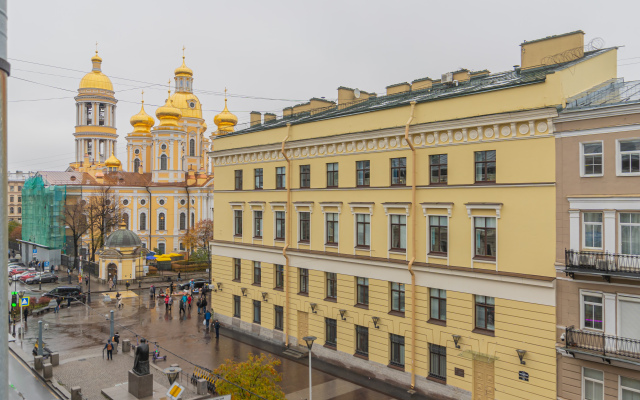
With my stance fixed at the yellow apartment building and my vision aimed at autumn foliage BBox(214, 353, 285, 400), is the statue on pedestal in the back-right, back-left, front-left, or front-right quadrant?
front-right

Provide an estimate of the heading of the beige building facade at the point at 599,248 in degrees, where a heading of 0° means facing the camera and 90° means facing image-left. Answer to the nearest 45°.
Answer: approximately 45°

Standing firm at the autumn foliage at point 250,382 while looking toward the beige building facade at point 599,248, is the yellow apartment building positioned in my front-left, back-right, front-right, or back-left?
front-left

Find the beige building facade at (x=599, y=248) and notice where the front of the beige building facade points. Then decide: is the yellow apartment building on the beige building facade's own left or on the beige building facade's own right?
on the beige building facade's own right

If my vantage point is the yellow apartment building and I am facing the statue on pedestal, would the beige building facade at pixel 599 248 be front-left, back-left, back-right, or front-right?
back-left

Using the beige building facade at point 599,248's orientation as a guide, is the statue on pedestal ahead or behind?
ahead

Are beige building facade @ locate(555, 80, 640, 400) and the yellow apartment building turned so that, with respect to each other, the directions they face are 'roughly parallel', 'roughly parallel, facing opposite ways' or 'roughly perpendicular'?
roughly parallel

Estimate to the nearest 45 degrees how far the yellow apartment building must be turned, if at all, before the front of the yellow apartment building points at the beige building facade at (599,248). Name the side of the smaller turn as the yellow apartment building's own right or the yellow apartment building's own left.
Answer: approximately 90° to the yellow apartment building's own left

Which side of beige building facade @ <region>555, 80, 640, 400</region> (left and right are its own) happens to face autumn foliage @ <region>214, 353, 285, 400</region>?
front

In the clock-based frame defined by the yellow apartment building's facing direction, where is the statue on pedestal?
The statue on pedestal is roughly at 1 o'clock from the yellow apartment building.

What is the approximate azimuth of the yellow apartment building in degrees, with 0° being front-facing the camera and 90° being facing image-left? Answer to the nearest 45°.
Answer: approximately 45°

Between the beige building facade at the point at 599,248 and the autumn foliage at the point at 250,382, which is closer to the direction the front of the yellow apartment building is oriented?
the autumn foliage

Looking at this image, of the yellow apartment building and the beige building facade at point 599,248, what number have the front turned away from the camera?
0
